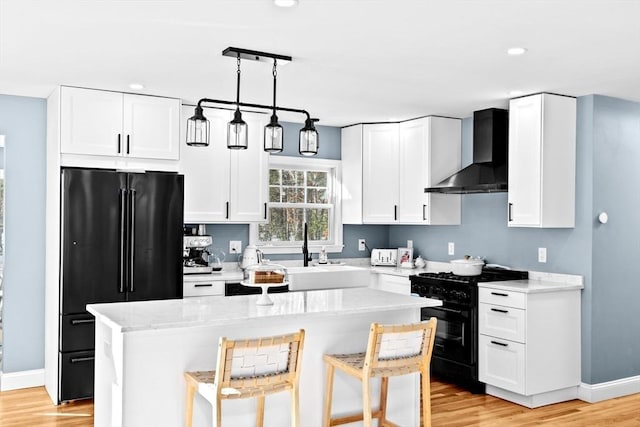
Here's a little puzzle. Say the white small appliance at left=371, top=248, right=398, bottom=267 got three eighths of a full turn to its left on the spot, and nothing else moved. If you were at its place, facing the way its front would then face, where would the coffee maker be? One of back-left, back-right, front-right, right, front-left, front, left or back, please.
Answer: back

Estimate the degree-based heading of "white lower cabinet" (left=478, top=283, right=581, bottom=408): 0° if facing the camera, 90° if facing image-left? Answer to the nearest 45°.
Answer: approximately 45°

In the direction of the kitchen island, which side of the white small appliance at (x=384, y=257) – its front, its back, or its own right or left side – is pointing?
front

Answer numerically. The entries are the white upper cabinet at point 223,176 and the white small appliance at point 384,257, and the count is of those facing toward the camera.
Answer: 2

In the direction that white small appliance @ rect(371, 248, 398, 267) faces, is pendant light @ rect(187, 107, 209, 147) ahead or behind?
ahead

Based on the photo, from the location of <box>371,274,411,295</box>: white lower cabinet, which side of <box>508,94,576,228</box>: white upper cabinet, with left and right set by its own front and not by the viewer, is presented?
right

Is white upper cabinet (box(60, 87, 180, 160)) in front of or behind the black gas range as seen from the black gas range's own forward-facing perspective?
in front

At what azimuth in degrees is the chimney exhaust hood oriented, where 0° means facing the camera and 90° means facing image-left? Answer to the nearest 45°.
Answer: approximately 45°
